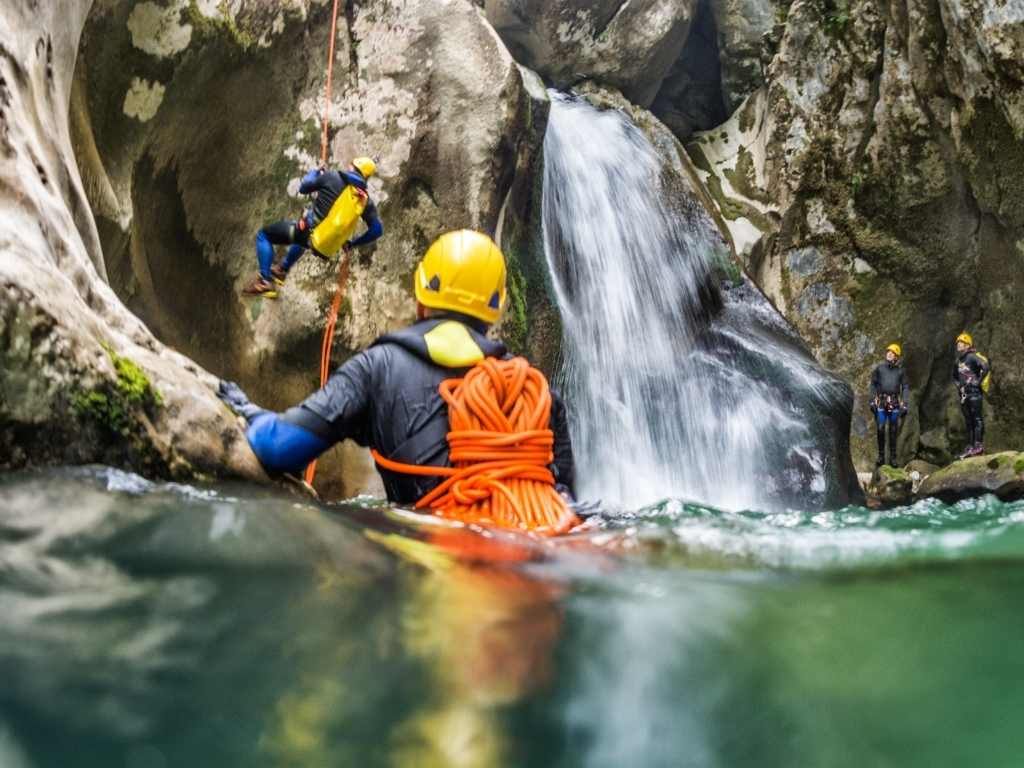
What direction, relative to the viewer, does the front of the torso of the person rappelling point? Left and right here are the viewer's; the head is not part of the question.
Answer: facing away from the viewer and to the left of the viewer

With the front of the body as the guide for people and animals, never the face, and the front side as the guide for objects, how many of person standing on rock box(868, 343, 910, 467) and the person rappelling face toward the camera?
1

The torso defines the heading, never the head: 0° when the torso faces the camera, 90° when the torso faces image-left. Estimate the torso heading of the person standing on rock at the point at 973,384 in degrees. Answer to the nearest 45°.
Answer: approximately 45°

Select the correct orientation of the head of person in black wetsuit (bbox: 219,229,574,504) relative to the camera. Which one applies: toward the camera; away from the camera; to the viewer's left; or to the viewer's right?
away from the camera

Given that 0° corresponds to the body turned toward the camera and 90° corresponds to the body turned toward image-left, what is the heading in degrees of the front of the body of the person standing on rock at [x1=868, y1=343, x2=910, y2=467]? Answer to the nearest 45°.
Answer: approximately 0°
